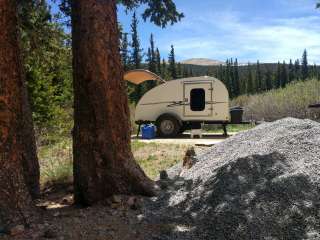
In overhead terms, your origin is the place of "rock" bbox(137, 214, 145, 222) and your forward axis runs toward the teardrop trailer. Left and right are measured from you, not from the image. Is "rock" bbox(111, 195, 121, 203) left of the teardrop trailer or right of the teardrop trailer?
left

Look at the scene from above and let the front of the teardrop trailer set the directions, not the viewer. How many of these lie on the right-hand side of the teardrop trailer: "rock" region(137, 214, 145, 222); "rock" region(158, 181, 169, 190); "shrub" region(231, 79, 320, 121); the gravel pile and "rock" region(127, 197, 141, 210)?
4

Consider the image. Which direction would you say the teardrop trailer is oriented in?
to the viewer's right

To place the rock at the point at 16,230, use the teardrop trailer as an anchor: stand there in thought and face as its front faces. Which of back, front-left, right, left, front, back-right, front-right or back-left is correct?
right

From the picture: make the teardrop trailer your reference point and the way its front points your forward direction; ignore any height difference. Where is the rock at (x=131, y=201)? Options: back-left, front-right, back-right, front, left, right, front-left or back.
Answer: right

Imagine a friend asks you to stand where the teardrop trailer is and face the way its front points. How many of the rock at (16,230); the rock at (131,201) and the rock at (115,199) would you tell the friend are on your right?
3

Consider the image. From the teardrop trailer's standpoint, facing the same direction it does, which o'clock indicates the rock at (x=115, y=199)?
The rock is roughly at 3 o'clock from the teardrop trailer.

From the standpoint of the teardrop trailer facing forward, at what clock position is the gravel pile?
The gravel pile is roughly at 3 o'clock from the teardrop trailer.

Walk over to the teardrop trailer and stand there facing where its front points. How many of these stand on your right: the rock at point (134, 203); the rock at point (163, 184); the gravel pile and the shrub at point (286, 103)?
3

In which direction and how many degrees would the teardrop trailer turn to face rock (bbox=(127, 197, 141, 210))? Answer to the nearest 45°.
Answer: approximately 90° to its right

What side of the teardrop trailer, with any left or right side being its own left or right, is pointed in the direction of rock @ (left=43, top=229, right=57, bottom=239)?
right

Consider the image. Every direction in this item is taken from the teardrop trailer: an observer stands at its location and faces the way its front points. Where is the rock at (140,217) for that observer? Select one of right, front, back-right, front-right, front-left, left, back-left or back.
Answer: right
